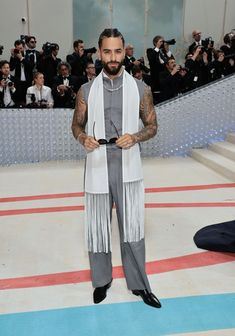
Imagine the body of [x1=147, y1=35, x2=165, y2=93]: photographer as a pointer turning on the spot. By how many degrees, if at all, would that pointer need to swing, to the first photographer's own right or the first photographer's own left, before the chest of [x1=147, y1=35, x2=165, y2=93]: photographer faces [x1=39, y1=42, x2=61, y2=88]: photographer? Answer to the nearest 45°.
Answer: approximately 135° to the first photographer's own right

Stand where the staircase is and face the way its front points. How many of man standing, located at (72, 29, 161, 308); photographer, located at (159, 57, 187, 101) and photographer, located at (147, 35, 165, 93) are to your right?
2

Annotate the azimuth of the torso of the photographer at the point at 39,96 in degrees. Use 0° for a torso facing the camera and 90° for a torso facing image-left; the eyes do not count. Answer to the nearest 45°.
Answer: approximately 0°

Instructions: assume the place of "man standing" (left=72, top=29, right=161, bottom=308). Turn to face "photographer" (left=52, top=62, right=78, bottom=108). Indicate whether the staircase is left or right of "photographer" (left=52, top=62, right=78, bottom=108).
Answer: right

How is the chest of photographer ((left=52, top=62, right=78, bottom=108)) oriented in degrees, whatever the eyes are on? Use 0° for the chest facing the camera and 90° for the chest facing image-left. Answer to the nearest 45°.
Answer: approximately 0°

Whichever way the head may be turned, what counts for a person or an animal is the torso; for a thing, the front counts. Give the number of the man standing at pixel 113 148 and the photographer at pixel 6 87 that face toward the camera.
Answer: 2

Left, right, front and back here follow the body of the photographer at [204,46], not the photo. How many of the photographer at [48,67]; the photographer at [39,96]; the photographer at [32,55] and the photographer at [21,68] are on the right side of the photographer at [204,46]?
4

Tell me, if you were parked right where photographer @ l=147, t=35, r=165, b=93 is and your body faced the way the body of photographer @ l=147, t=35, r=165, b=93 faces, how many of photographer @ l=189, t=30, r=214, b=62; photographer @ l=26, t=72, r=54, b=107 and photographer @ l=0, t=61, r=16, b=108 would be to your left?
1

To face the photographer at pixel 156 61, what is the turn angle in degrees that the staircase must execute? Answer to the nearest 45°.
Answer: approximately 90° to its right

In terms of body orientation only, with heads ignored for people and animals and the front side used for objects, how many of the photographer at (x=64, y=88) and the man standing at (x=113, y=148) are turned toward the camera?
2

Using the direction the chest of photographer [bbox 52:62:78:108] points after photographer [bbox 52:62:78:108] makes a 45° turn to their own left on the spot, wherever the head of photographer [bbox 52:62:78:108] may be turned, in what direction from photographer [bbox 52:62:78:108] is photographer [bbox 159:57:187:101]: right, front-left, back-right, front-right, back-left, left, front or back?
front-left
